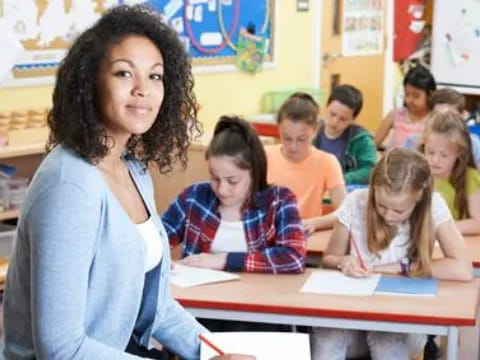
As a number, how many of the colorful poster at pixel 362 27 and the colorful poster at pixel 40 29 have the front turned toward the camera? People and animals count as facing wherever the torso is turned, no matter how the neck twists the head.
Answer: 2

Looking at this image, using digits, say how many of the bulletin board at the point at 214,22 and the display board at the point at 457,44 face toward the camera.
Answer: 2

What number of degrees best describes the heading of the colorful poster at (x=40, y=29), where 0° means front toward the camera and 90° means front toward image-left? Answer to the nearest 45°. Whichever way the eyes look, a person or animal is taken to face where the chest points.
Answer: approximately 0°

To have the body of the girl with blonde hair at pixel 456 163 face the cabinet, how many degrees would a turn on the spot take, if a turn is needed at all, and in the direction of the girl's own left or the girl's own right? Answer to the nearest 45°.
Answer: approximately 45° to the girl's own right

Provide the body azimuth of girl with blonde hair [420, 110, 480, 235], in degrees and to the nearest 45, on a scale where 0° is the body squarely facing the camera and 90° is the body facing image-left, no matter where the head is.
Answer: approximately 45°

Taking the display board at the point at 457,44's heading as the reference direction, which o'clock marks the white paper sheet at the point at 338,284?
The white paper sheet is roughly at 12 o'clock from the display board.

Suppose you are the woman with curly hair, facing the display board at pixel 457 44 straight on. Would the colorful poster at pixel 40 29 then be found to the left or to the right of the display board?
left

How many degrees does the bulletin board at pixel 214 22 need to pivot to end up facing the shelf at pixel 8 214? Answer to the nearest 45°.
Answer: approximately 45° to its right

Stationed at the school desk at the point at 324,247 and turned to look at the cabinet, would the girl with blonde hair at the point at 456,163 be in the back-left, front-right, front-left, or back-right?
back-right

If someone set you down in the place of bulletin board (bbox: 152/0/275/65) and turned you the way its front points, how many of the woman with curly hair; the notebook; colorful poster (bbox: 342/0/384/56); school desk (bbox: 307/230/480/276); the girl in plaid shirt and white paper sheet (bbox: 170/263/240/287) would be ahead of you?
5
